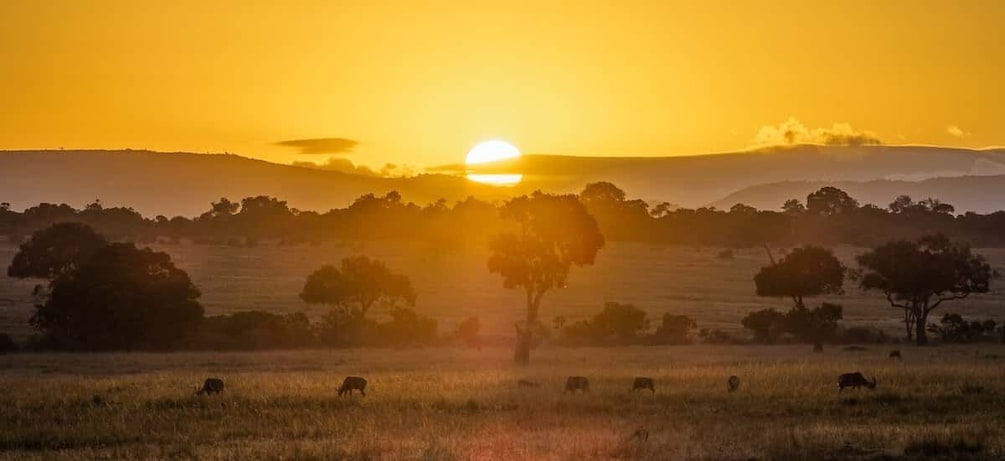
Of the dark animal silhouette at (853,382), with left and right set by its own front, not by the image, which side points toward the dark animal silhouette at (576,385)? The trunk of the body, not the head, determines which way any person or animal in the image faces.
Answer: back

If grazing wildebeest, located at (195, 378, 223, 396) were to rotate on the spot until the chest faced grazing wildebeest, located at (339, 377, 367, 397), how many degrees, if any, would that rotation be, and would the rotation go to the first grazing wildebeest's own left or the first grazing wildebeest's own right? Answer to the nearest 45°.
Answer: approximately 180°

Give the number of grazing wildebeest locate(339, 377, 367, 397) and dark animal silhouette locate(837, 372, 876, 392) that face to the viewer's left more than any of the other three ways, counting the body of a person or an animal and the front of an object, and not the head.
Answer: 1

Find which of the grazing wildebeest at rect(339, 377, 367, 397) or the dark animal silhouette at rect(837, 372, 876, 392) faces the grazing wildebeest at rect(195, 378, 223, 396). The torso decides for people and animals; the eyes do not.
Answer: the grazing wildebeest at rect(339, 377, 367, 397)

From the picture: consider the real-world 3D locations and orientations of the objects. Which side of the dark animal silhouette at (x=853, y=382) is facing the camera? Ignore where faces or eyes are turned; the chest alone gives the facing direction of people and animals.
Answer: right

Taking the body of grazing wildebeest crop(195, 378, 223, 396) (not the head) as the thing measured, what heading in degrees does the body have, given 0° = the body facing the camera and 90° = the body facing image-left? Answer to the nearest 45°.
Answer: approximately 90°

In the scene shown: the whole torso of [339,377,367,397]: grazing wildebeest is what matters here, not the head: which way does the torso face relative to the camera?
to the viewer's left

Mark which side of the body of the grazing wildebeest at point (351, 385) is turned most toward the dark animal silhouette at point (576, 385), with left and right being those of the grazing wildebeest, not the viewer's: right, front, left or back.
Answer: back
